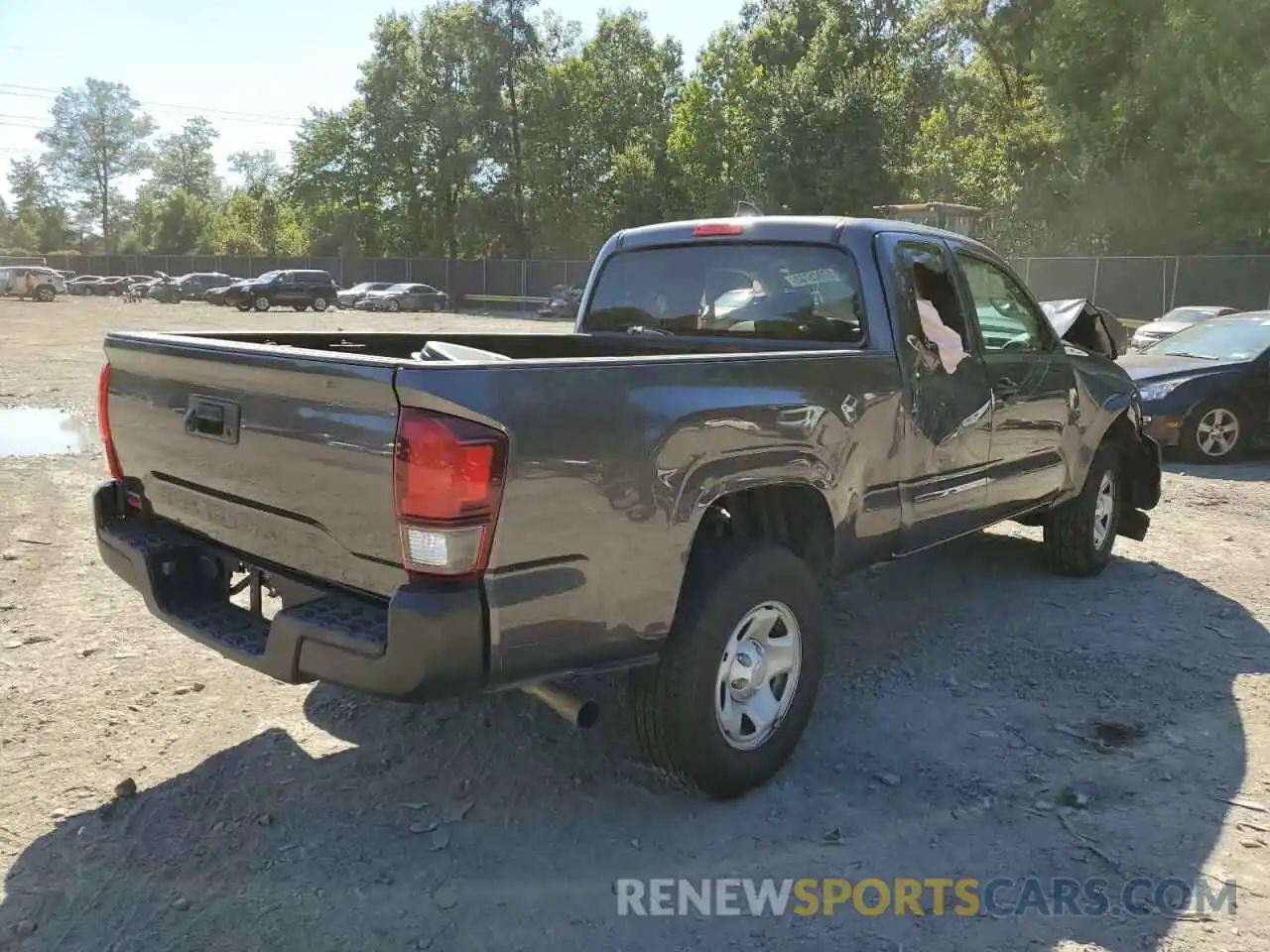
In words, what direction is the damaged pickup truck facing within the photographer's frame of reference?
facing away from the viewer and to the right of the viewer

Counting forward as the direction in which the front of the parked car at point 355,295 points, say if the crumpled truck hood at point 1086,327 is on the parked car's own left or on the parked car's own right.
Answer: on the parked car's own left

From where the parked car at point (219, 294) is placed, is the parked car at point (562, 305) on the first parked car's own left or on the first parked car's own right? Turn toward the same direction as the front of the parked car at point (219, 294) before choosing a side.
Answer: on the first parked car's own left

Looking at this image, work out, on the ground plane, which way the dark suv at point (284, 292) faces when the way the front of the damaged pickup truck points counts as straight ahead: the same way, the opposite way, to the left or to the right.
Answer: the opposite way

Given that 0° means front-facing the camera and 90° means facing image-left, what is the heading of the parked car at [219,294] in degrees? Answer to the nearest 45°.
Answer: approximately 45°
